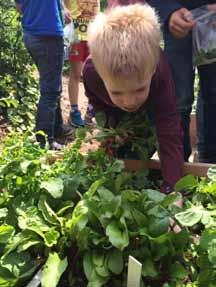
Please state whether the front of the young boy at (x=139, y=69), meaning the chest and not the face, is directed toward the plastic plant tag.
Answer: yes

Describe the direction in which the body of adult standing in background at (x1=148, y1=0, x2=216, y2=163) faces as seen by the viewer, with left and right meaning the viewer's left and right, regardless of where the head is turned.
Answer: facing the viewer

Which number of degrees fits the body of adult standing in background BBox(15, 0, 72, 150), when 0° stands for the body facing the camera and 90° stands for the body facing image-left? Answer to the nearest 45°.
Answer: approximately 315°

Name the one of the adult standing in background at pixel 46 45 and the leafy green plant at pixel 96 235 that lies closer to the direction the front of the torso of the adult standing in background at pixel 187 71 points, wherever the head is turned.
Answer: the leafy green plant

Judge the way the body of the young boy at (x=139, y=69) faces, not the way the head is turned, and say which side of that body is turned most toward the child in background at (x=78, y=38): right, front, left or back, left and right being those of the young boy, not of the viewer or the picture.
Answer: back

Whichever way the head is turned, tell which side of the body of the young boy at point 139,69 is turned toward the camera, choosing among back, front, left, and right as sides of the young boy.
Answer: front
